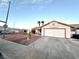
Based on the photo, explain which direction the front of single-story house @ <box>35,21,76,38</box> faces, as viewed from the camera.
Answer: facing the viewer
